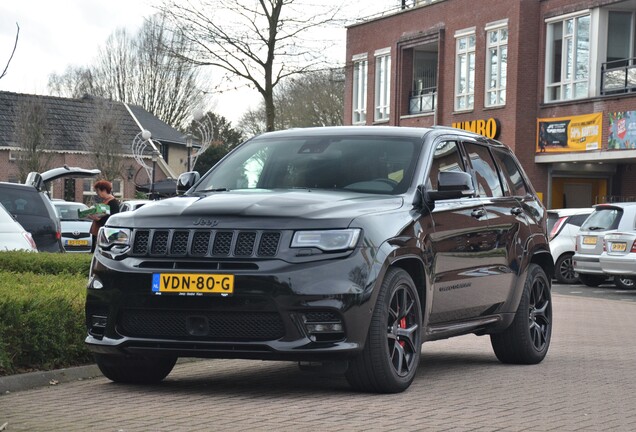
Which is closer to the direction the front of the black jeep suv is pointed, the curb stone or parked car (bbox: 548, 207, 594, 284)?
the curb stone

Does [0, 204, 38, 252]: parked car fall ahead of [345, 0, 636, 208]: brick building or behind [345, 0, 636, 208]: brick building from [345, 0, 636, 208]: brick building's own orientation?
ahead

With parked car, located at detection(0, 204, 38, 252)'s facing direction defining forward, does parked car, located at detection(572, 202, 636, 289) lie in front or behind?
behind

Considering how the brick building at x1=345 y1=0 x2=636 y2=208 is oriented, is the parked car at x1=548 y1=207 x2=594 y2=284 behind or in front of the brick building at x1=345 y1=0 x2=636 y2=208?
in front

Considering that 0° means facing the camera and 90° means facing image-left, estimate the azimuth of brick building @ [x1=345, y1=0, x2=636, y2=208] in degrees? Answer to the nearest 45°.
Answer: approximately 45°
